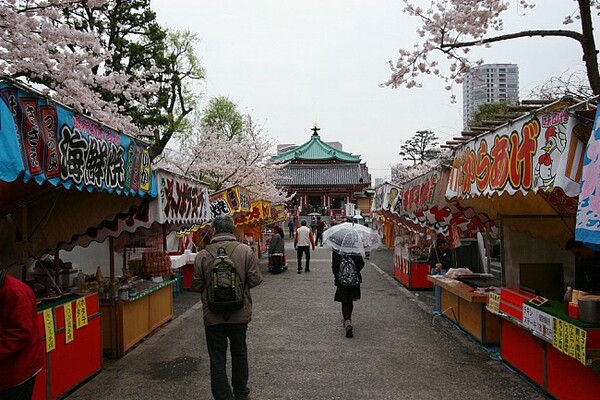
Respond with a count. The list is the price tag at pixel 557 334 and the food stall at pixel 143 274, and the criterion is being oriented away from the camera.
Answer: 0

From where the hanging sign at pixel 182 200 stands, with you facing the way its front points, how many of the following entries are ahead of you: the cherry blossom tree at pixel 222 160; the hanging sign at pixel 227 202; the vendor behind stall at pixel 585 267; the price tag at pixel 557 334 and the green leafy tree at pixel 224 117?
2

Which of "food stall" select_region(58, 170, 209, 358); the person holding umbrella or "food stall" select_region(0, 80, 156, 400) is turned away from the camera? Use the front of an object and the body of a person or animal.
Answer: the person holding umbrella

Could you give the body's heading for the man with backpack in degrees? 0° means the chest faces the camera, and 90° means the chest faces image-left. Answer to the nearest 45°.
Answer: approximately 180°

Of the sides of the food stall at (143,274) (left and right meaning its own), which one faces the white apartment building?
left

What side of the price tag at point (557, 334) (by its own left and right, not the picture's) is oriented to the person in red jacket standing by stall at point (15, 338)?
front

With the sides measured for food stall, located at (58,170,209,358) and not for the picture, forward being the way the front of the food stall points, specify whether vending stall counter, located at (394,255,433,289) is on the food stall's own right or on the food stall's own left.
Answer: on the food stall's own left

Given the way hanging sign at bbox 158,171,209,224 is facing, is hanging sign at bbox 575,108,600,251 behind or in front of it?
in front

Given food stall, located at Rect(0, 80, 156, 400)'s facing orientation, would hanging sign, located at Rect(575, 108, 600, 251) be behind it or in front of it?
in front

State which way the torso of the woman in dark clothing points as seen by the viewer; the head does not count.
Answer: away from the camera

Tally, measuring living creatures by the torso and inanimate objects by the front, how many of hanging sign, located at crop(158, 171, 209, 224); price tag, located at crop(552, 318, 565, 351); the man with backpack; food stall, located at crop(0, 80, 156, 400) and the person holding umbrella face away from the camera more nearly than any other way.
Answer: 2

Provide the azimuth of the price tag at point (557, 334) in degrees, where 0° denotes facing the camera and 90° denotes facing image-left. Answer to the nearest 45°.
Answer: approximately 45°

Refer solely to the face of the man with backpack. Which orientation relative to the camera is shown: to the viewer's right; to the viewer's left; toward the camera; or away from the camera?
away from the camera

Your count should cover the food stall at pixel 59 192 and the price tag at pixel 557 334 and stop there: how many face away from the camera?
0

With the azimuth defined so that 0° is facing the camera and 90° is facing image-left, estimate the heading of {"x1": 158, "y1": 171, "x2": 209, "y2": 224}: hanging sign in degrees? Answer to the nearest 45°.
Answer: approximately 315°
